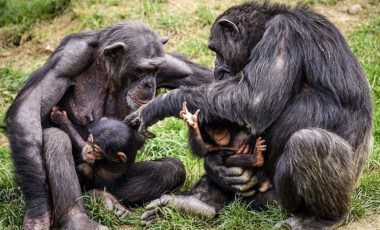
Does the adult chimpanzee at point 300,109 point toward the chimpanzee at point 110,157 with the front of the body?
yes

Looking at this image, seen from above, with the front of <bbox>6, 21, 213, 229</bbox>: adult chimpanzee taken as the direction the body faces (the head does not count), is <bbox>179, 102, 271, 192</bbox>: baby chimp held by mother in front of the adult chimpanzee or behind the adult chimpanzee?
in front

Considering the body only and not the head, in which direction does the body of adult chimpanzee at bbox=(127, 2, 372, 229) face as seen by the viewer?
to the viewer's left

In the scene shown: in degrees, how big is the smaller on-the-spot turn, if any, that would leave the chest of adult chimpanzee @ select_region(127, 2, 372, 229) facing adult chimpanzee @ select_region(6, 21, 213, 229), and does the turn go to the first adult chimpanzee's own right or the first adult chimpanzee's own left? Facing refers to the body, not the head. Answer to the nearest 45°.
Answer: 0° — it already faces it

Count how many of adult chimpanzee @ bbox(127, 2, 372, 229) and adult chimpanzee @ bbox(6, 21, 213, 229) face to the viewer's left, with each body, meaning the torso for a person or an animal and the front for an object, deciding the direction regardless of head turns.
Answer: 1
